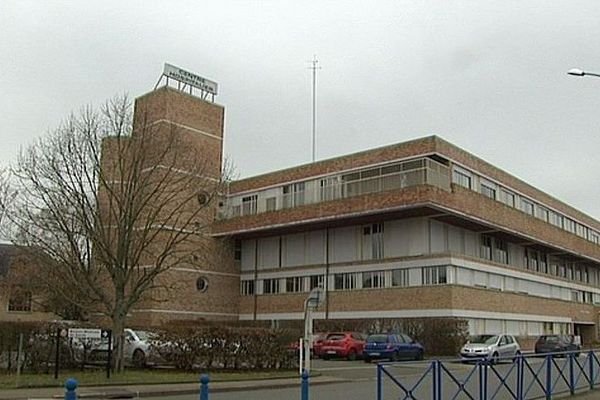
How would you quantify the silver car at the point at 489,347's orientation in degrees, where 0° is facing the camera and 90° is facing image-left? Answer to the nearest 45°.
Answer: approximately 45°

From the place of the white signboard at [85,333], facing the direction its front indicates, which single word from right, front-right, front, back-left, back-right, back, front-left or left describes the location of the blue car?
back-left

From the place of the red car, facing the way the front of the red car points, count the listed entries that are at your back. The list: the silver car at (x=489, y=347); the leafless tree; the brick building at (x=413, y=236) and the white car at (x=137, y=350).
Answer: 2

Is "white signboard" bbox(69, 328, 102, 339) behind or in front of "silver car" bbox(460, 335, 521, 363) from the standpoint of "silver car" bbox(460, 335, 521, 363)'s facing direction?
in front
